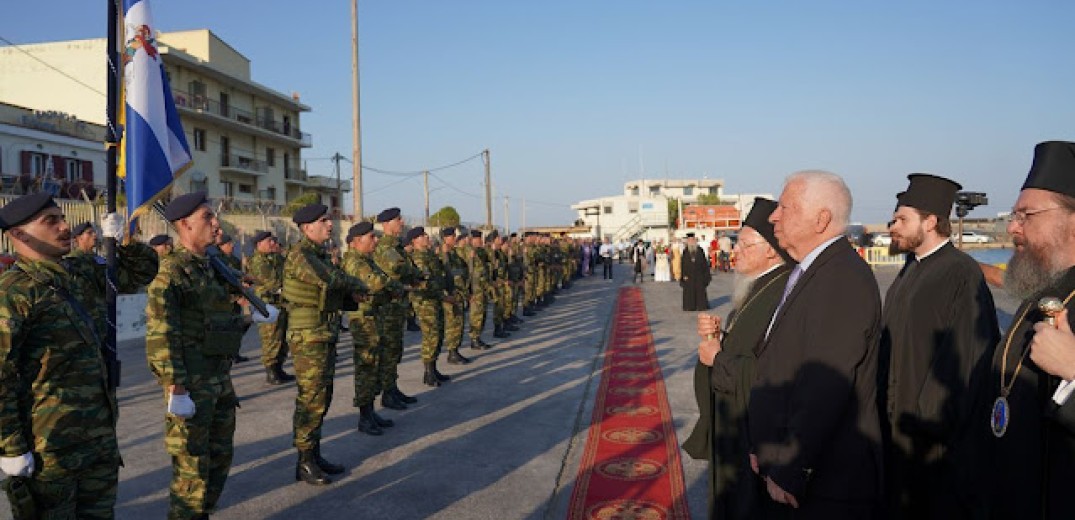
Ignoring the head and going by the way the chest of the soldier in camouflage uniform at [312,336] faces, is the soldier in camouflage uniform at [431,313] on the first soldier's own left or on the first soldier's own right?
on the first soldier's own left

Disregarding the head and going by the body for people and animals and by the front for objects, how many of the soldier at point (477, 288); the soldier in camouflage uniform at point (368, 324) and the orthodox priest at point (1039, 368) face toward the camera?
0

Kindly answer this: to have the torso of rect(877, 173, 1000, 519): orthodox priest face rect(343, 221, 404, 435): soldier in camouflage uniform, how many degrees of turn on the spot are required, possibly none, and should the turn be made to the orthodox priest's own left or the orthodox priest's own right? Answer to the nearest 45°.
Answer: approximately 45° to the orthodox priest's own right

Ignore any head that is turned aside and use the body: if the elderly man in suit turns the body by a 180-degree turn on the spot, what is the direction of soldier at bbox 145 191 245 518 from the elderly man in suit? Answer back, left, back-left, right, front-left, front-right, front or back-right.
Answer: back

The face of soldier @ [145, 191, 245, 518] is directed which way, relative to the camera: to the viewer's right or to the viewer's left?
to the viewer's right

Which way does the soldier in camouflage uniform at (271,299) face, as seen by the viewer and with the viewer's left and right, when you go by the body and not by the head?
facing to the right of the viewer

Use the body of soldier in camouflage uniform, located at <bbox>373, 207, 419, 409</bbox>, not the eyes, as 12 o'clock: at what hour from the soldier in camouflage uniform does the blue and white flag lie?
The blue and white flag is roughly at 4 o'clock from the soldier in camouflage uniform.

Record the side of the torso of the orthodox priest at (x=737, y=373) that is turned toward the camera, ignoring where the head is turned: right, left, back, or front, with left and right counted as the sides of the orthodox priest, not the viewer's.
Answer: left

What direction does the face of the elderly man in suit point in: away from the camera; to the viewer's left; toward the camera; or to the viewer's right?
to the viewer's left

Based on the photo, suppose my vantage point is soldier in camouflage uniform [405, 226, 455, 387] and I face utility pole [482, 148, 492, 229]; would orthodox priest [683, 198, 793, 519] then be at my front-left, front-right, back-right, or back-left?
back-right

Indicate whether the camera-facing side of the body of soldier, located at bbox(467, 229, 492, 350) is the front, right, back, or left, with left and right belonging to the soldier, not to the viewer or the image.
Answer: right

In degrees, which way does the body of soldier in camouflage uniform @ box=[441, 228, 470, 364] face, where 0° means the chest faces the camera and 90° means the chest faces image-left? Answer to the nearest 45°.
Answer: approximately 270°

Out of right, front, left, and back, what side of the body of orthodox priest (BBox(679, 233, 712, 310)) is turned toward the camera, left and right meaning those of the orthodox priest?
front

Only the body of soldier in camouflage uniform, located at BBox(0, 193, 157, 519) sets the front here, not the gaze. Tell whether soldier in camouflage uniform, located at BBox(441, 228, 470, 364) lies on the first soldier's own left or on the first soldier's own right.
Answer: on the first soldier's own left

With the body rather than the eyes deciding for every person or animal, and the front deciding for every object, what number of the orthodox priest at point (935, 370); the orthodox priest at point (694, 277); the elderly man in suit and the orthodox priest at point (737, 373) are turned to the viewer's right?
0

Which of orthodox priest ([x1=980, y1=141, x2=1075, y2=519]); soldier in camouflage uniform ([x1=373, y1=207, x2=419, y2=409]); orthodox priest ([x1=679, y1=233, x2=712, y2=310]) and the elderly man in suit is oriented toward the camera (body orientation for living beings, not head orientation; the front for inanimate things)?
orthodox priest ([x1=679, y1=233, x2=712, y2=310])

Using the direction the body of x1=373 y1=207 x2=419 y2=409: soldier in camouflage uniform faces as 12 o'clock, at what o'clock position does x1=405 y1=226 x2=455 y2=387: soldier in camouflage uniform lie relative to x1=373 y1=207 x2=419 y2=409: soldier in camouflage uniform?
x1=405 y1=226 x2=455 y2=387: soldier in camouflage uniform is roughly at 10 o'clock from x1=373 y1=207 x2=419 y2=409: soldier in camouflage uniform.
